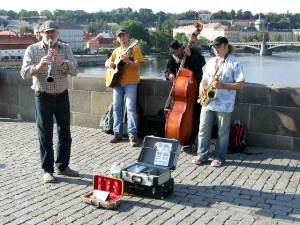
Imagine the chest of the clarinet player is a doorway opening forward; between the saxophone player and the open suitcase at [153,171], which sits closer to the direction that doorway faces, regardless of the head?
the open suitcase

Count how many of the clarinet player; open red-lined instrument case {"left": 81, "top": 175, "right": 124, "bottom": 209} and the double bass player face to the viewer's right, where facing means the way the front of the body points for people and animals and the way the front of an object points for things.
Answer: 0

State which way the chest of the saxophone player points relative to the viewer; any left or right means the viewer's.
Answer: facing the viewer and to the left of the viewer

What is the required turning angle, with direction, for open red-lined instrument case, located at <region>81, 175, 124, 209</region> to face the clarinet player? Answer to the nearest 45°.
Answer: approximately 90° to its right

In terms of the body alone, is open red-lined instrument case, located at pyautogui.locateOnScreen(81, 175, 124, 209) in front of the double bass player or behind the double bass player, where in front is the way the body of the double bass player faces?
in front

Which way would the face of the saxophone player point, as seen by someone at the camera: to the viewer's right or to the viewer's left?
to the viewer's left

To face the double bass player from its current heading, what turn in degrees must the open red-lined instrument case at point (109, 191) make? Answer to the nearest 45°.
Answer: approximately 180°

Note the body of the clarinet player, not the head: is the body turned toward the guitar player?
no

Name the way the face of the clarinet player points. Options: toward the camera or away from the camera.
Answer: toward the camera

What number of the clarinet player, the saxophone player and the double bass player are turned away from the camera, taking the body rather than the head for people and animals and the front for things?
0

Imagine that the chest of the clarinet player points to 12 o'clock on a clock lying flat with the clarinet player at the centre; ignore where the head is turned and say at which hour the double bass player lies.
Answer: The double bass player is roughly at 8 o'clock from the clarinet player.

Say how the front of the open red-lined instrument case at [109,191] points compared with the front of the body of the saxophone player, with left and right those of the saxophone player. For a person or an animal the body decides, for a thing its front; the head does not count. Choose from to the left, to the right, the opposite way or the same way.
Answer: the same way

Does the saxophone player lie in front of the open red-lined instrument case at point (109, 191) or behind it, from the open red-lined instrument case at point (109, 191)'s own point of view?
behind

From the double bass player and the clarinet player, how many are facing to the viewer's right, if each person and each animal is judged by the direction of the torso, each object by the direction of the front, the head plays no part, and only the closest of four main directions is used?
0

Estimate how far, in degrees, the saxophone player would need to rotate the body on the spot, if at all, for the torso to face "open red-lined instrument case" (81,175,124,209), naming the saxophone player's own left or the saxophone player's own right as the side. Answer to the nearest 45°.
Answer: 0° — they already face it

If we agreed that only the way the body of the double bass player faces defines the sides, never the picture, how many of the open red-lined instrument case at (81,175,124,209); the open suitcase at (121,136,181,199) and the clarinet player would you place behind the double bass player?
0

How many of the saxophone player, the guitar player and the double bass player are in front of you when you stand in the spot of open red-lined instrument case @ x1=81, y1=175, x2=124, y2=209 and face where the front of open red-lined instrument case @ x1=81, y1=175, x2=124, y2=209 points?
0

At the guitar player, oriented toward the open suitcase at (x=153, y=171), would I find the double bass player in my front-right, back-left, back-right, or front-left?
front-left

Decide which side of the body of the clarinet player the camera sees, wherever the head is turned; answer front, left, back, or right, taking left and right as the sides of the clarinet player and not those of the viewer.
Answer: front

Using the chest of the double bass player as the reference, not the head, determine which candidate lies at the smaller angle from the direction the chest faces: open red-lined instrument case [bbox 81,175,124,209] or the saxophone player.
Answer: the open red-lined instrument case

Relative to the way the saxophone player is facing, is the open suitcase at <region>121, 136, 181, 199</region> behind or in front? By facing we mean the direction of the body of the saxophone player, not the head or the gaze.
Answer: in front

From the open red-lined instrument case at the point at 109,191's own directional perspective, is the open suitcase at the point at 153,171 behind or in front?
behind
